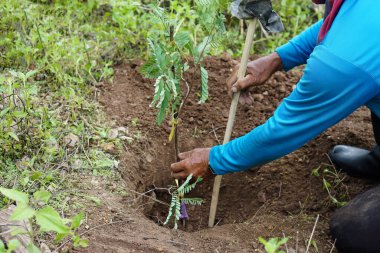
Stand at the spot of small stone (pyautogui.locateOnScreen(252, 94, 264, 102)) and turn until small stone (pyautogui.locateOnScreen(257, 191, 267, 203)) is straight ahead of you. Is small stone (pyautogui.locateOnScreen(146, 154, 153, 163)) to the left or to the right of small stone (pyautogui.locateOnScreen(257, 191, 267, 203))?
right

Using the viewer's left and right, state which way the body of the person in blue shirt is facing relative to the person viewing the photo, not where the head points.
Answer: facing to the left of the viewer

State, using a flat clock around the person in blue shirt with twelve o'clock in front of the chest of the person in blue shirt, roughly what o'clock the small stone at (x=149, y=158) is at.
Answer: The small stone is roughly at 1 o'clock from the person in blue shirt.

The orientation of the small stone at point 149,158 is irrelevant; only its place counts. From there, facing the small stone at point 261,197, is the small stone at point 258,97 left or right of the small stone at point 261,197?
left
